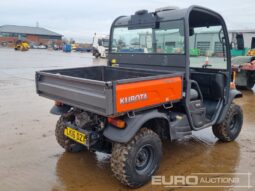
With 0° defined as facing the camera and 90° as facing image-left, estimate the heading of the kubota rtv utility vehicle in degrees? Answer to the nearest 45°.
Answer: approximately 225°
